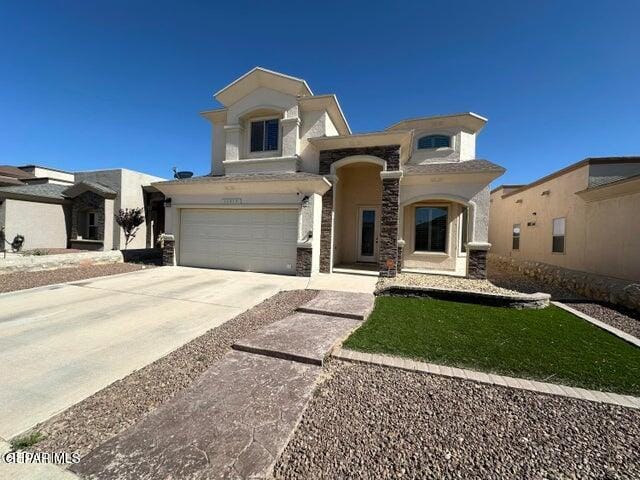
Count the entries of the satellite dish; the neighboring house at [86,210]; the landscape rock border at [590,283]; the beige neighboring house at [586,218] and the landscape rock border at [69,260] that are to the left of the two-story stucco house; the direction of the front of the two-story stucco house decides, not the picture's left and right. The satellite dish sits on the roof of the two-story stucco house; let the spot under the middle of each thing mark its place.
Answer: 2

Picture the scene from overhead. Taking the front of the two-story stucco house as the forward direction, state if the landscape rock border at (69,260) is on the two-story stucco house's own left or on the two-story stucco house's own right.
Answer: on the two-story stucco house's own right

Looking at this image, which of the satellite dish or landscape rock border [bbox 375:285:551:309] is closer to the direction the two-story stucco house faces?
the landscape rock border

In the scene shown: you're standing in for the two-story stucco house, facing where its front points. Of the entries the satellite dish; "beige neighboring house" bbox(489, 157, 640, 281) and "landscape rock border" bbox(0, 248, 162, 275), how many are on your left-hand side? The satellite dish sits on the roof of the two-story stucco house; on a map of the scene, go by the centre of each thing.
1

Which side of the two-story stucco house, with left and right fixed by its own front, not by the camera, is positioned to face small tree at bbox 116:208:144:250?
right

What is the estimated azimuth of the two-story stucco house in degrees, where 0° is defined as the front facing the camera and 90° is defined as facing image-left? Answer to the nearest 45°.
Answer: approximately 0°

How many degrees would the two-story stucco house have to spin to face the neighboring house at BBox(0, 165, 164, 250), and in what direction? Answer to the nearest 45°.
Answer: approximately 90° to its right

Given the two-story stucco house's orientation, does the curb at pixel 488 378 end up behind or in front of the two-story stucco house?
in front

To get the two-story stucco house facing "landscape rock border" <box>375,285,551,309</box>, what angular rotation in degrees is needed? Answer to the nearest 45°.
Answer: approximately 45° to its left

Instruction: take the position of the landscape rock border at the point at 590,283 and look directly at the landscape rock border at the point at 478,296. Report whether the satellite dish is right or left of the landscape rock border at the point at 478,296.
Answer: right

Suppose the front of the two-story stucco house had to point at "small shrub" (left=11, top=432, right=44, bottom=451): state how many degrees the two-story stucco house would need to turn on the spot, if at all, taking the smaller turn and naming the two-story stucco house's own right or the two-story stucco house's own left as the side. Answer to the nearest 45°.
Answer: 0° — it already faces it

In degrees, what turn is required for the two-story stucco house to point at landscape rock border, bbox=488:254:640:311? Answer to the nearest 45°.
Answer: approximately 90° to its left

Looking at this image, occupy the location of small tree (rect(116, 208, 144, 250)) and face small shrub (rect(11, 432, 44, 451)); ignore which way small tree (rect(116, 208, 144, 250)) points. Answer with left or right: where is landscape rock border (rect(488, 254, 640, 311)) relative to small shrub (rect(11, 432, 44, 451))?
left
